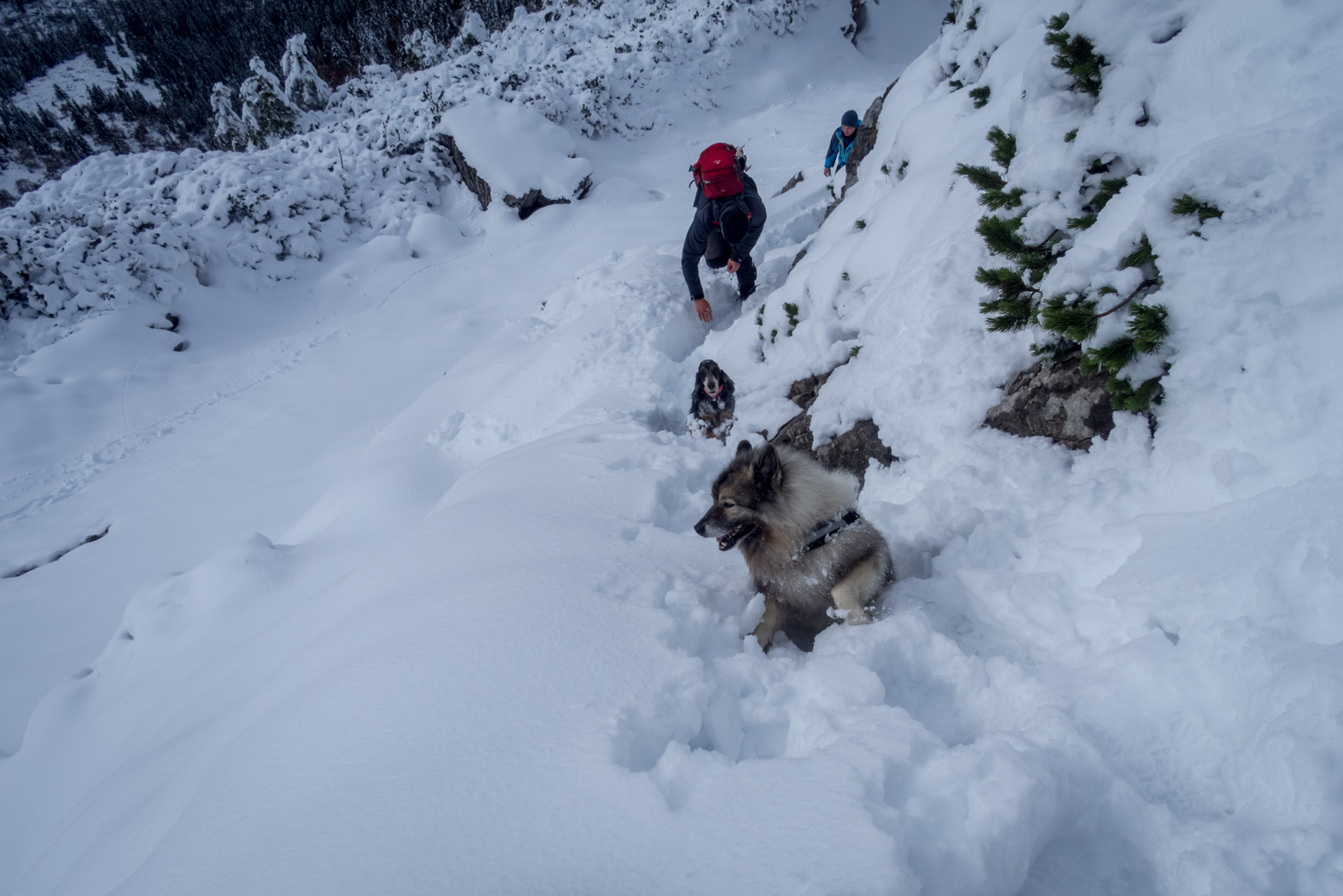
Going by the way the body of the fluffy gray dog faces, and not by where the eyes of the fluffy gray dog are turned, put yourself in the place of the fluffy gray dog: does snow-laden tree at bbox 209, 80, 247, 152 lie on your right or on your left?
on your right

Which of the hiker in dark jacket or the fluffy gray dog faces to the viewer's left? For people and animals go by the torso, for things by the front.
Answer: the fluffy gray dog

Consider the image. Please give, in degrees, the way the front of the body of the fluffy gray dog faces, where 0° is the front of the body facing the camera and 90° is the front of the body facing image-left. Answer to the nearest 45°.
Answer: approximately 90°

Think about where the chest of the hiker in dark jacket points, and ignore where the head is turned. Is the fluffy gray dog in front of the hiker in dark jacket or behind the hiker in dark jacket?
in front

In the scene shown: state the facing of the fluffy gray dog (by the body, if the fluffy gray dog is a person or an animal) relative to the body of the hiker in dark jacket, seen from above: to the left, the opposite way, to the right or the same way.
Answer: to the right

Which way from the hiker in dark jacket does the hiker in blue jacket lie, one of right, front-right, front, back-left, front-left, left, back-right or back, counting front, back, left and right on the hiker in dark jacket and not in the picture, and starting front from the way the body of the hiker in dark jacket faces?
back-left

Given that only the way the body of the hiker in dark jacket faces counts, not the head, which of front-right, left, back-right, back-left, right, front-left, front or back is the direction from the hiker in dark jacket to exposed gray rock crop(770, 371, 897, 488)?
front

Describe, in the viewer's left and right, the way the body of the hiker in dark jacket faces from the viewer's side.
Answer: facing the viewer

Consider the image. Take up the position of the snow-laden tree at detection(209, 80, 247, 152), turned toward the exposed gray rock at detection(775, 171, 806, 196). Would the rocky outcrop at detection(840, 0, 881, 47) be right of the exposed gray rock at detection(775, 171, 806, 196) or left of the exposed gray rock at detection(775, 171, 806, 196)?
left

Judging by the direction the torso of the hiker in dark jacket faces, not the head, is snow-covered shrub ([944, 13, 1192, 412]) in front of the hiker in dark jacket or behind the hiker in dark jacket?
in front

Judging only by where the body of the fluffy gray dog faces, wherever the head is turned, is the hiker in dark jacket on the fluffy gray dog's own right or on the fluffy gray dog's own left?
on the fluffy gray dog's own right
